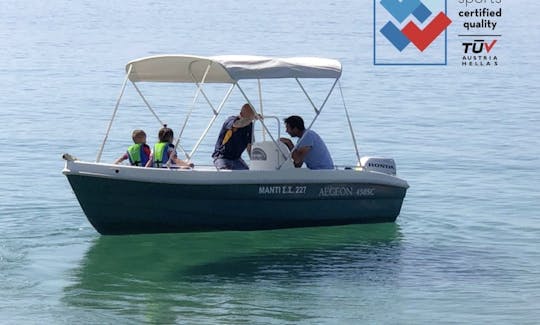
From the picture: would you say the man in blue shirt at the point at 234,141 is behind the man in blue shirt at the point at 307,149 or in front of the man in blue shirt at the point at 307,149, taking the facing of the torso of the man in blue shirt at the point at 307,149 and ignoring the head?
in front

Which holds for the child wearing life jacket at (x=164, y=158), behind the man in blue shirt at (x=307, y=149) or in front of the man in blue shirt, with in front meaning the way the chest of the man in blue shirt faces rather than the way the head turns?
in front

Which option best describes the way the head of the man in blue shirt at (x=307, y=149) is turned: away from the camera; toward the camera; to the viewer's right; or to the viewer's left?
to the viewer's left

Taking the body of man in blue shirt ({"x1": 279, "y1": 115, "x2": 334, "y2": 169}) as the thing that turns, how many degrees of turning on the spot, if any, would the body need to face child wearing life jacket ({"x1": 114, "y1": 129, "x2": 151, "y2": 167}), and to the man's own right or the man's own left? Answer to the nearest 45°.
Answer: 0° — they already face them

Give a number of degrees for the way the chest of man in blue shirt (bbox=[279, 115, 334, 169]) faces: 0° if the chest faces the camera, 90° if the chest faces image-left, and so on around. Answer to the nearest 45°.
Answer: approximately 90°
